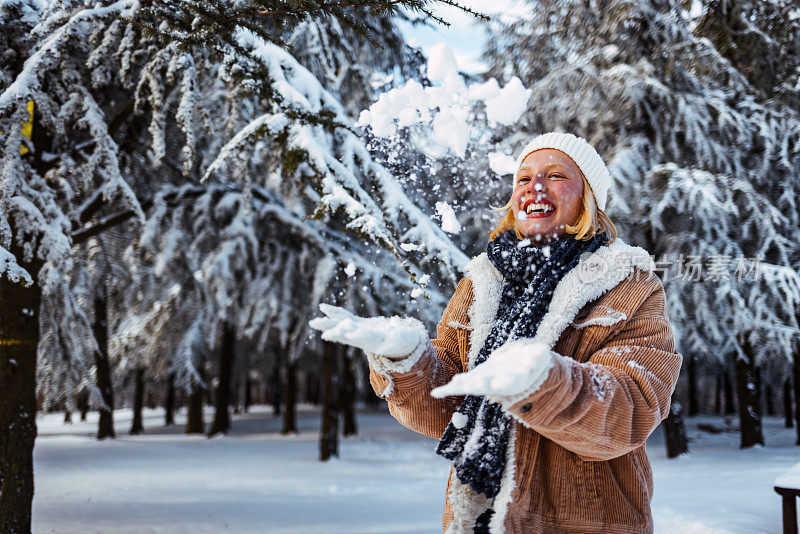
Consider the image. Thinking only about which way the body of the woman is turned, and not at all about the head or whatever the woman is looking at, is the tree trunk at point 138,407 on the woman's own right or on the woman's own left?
on the woman's own right

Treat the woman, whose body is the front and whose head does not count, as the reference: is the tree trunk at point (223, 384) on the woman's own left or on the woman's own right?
on the woman's own right

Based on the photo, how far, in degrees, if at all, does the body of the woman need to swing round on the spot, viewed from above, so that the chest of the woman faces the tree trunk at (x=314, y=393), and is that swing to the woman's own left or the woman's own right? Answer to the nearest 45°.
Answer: approximately 135° to the woman's own right

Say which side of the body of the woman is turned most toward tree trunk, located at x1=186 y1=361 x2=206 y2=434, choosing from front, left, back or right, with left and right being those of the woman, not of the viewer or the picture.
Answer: right

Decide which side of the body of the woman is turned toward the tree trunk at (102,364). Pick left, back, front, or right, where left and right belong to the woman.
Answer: right

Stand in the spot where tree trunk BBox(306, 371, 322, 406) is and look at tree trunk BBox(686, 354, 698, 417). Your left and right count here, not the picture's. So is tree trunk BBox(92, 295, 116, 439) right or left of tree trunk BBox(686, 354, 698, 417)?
right

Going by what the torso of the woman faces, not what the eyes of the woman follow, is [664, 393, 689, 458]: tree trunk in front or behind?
behind

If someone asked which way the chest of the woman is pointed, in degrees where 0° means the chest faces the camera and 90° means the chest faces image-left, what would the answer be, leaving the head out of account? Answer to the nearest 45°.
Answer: approximately 45°

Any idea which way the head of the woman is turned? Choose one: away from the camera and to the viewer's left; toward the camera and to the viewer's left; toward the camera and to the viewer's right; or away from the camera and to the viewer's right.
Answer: toward the camera and to the viewer's left

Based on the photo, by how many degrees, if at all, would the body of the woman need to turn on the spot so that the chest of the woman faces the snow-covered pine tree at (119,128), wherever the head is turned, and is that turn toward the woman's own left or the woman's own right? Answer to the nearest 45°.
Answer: approximately 90° to the woman's own right

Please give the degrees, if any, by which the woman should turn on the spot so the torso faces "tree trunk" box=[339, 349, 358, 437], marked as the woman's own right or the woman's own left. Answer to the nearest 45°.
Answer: approximately 135° to the woman's own right
